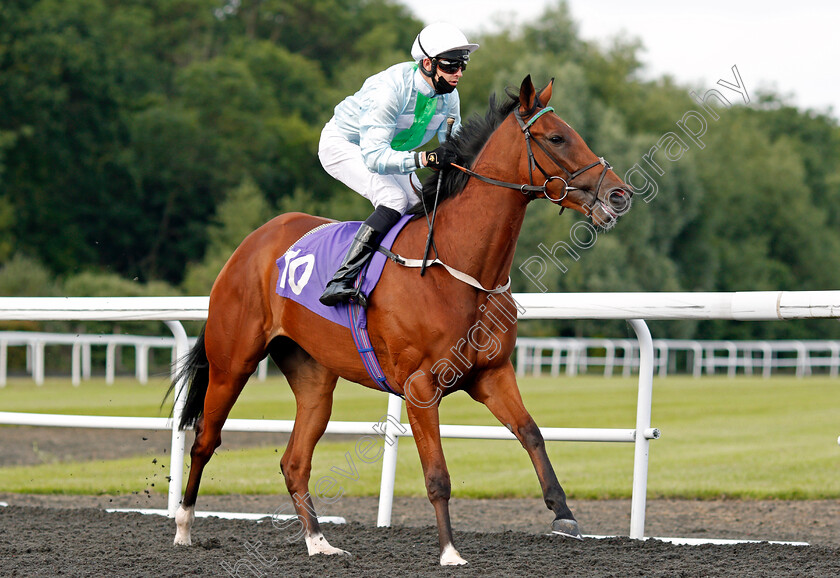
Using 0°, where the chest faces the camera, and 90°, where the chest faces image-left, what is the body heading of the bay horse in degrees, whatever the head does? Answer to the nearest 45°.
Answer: approximately 315°

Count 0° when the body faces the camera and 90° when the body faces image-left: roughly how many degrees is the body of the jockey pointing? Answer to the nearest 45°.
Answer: approximately 315°
